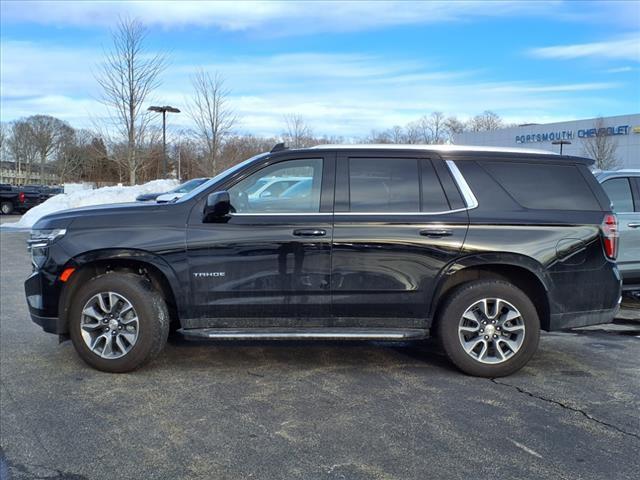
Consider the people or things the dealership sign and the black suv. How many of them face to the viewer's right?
0

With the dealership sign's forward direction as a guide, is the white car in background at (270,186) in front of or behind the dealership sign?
in front

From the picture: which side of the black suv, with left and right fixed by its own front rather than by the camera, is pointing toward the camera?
left

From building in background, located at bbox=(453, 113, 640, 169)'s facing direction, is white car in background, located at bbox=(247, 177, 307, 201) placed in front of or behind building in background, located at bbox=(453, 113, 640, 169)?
in front

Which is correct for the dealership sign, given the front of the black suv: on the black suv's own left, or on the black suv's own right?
on the black suv's own right

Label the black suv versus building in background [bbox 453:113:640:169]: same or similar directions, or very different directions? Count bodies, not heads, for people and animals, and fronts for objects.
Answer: same or similar directions

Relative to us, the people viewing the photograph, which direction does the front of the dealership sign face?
facing the viewer and to the left of the viewer

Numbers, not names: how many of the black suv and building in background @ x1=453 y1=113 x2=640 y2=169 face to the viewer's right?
0

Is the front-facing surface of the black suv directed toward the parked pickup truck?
no
